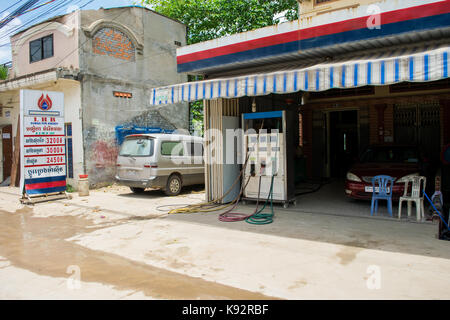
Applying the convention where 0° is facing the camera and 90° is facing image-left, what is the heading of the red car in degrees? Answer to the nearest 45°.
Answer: approximately 45°

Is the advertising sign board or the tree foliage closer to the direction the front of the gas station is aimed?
the advertising sign board

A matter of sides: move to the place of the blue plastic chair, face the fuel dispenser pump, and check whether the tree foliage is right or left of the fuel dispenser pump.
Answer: right

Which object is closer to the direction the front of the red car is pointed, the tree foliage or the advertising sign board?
the advertising sign board

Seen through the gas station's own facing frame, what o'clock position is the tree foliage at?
The tree foliage is roughly at 4 o'clock from the gas station.

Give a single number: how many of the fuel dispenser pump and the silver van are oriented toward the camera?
1

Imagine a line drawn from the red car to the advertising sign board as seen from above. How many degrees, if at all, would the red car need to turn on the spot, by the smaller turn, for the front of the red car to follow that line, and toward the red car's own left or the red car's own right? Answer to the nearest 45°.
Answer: approximately 45° to the red car's own right

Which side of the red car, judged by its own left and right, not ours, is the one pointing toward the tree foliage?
right

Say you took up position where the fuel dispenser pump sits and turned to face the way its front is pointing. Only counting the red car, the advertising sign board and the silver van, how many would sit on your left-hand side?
1
